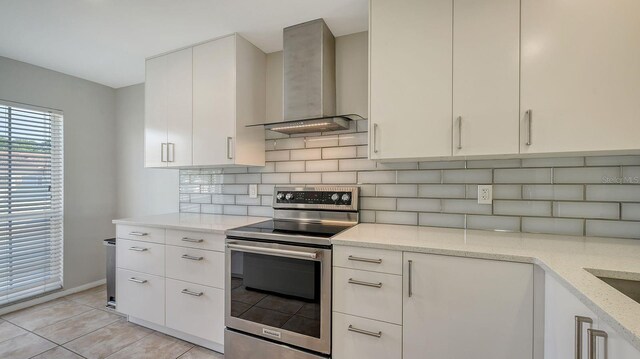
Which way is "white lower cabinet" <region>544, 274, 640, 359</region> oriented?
to the viewer's left

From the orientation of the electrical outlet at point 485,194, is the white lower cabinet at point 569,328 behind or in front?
in front

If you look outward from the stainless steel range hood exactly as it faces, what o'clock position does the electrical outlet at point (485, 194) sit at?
The electrical outlet is roughly at 8 o'clock from the stainless steel range hood.

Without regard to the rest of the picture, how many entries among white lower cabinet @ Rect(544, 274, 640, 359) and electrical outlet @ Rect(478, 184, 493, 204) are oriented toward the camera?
1

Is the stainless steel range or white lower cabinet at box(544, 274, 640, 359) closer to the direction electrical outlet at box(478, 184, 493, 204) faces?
the white lower cabinet

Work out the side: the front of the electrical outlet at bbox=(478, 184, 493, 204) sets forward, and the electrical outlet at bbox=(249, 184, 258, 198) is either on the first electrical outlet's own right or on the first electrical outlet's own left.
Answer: on the first electrical outlet's own right

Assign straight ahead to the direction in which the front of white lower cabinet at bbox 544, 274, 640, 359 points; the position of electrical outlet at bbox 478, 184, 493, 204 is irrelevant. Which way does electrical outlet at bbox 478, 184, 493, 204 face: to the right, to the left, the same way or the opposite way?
to the left

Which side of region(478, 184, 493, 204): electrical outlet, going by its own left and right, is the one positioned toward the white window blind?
right

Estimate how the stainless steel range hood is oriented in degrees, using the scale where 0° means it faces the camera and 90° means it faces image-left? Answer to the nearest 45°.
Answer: approximately 45°

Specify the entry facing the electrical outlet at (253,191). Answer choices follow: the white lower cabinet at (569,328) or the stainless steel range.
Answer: the white lower cabinet
